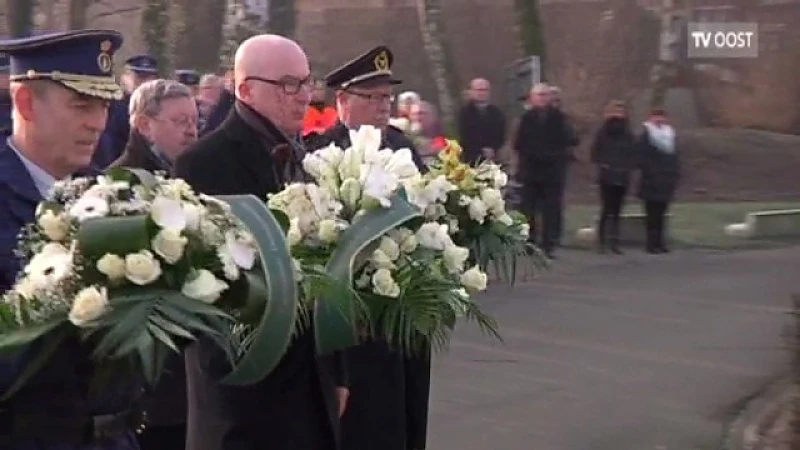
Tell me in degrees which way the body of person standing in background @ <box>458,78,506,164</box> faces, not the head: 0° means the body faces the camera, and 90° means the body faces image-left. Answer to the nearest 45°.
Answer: approximately 0°

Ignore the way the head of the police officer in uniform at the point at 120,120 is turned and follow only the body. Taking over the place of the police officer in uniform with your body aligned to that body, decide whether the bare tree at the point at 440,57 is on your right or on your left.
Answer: on your left

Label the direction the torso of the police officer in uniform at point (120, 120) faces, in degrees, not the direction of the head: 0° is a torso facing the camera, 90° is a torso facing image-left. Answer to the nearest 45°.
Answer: approximately 315°

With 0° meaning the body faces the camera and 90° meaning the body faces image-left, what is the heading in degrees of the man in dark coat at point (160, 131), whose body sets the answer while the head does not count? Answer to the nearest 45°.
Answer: approximately 315°

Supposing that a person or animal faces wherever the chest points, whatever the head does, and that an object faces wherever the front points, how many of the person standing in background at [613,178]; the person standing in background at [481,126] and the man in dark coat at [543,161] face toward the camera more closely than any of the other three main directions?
3

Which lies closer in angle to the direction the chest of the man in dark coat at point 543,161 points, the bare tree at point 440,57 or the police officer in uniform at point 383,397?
the police officer in uniform
